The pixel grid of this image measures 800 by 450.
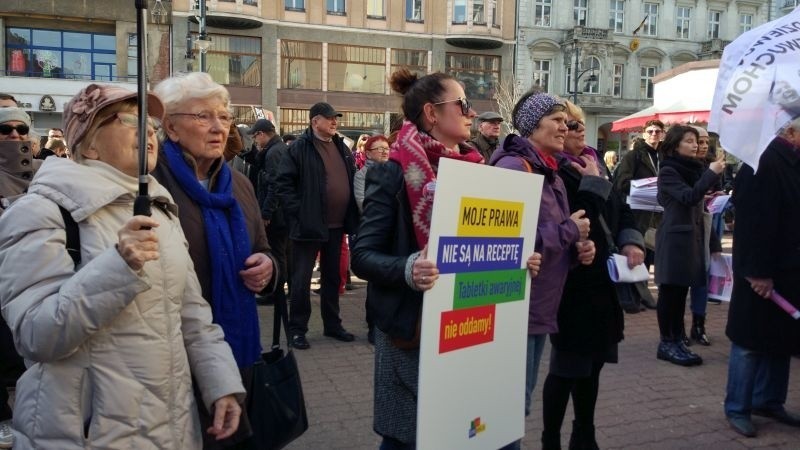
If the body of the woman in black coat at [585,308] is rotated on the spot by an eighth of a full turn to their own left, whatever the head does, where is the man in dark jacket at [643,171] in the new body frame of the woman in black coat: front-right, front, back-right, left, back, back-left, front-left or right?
left

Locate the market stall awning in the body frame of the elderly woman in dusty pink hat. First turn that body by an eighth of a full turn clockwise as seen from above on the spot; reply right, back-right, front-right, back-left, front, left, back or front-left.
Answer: back-left

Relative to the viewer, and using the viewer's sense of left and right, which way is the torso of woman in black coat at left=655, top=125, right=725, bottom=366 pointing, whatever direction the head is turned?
facing to the right of the viewer

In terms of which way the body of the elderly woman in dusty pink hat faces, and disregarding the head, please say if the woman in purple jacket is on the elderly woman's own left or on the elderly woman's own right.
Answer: on the elderly woman's own left

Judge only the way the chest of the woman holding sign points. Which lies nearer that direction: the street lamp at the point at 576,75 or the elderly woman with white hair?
the street lamp

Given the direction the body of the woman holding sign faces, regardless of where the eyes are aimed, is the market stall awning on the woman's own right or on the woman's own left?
on the woman's own left

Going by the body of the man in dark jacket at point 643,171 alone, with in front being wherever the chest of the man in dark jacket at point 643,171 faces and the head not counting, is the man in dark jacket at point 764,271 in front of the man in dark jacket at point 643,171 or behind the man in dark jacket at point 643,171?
in front

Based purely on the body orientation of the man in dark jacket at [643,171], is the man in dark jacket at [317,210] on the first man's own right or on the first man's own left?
on the first man's own right

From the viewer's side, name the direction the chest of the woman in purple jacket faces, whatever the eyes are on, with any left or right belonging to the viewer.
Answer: facing to the right of the viewer
